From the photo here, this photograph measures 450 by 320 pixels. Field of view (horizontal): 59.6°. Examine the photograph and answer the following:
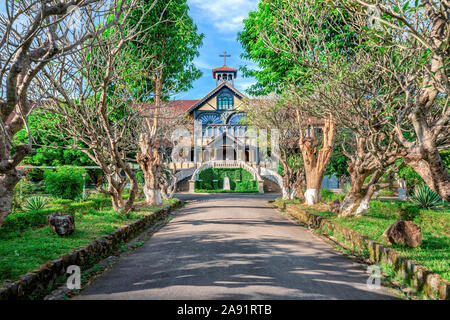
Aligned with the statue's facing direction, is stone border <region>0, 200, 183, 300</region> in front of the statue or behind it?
in front

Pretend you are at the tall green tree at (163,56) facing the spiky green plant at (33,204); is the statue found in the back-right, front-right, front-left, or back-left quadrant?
back-right

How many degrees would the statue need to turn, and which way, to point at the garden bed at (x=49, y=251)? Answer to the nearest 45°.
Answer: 0° — it already faces it

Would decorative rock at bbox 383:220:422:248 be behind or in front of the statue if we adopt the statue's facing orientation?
in front

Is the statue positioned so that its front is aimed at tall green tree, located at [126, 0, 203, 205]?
yes

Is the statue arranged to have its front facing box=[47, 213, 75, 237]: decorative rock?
yes

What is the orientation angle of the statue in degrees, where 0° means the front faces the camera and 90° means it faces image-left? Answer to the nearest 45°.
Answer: approximately 0°

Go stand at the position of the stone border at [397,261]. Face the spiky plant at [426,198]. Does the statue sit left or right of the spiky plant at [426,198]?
left

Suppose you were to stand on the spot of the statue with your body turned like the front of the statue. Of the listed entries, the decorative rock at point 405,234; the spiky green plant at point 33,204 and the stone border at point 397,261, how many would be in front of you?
3

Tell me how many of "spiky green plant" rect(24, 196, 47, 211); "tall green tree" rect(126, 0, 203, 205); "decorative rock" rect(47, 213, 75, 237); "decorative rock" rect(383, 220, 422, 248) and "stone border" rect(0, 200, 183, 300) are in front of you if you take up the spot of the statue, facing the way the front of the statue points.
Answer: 5
